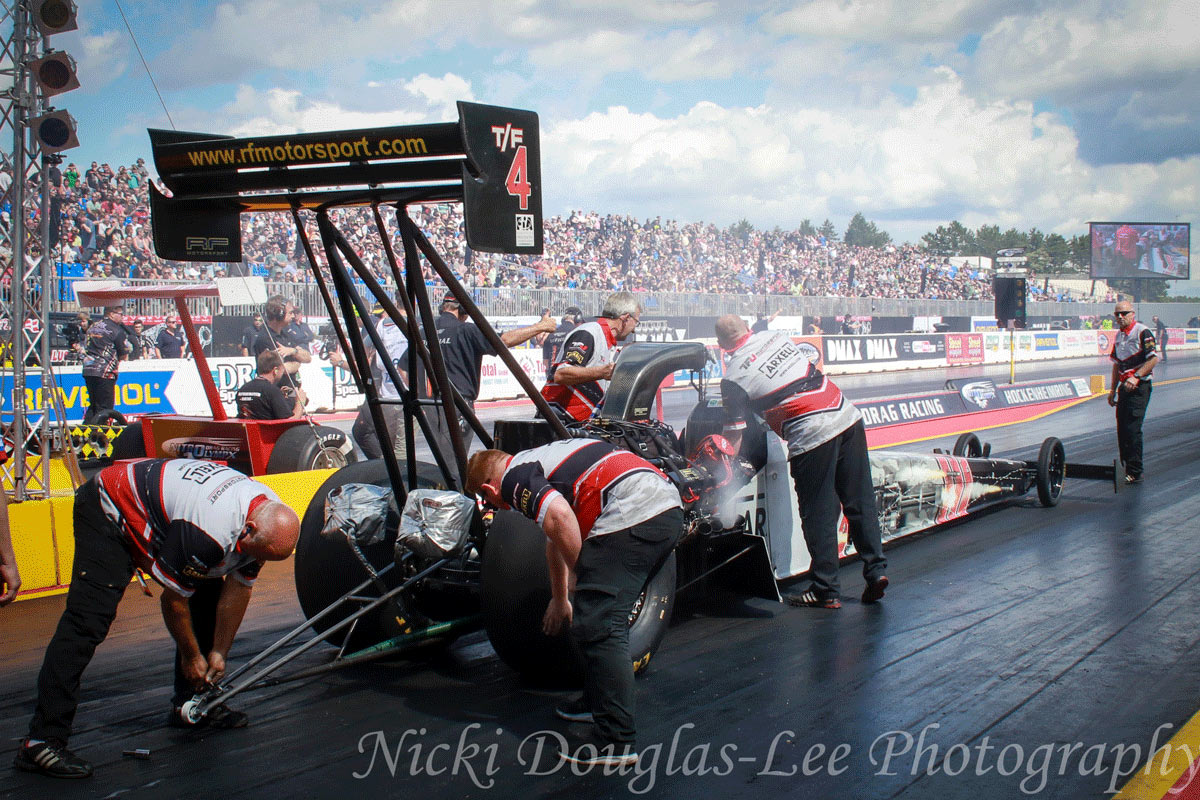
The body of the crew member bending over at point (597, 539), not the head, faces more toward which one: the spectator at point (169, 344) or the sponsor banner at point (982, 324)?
the spectator

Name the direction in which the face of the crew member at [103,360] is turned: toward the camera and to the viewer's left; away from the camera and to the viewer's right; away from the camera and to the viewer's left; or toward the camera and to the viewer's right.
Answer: toward the camera and to the viewer's right

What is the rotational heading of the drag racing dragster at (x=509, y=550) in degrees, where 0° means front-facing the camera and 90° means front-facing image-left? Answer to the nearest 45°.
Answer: approximately 225°

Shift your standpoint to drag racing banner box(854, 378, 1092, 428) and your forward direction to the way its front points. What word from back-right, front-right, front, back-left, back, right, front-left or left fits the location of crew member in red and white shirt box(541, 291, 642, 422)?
front-right

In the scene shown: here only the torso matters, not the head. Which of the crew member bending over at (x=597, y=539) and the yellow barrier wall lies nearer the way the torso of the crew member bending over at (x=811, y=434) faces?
the yellow barrier wall

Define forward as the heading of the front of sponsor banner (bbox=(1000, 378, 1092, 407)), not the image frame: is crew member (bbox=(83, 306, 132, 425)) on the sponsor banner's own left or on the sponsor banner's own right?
on the sponsor banner's own right

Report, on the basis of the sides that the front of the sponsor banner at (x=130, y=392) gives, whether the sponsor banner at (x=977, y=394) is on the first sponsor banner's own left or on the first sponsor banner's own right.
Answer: on the first sponsor banner's own left

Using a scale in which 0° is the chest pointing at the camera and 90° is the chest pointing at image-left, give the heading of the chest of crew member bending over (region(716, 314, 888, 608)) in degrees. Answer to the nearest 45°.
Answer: approximately 135°
